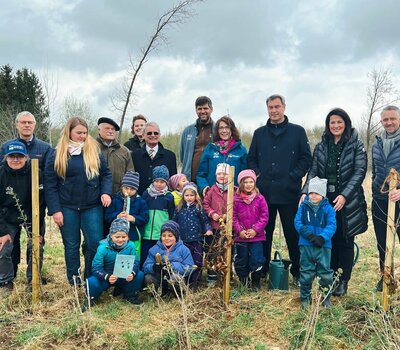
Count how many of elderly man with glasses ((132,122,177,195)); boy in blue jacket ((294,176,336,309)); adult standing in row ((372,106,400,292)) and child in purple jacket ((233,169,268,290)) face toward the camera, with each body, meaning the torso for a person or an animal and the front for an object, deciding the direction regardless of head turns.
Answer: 4

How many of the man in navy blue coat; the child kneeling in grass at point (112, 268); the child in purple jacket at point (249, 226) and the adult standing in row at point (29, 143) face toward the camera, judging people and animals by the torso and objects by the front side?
4

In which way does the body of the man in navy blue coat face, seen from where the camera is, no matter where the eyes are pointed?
toward the camera

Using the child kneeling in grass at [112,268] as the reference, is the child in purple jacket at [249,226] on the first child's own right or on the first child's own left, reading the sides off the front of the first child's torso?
on the first child's own left

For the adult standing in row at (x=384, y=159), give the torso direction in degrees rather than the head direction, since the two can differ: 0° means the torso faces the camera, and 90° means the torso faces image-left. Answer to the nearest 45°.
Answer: approximately 0°

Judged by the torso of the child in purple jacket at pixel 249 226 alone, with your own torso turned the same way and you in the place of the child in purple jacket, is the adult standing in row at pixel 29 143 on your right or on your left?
on your right

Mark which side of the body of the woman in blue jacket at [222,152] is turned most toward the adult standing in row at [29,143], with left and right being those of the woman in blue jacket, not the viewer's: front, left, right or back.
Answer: right

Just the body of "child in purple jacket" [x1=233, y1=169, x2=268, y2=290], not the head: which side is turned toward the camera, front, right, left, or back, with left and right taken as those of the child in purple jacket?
front

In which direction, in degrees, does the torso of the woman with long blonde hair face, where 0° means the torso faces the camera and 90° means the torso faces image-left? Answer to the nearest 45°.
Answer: approximately 0°

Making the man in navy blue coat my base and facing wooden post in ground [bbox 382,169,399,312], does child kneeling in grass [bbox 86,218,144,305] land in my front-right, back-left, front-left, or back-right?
back-right

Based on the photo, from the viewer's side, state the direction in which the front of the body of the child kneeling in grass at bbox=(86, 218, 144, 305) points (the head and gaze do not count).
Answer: toward the camera
